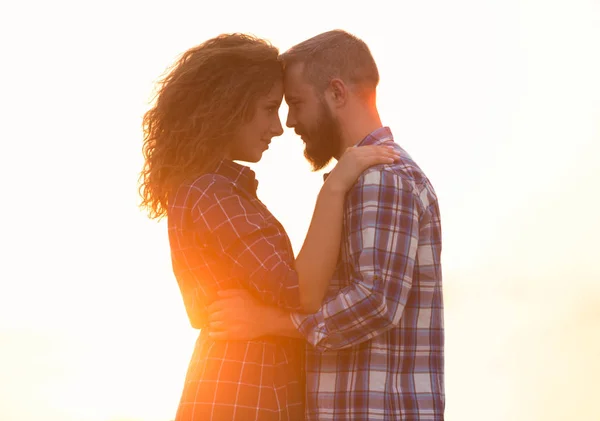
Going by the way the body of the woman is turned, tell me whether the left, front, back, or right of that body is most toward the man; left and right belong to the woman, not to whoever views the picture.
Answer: front

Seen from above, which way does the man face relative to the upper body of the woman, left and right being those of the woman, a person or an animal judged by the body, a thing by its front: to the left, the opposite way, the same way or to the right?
the opposite way

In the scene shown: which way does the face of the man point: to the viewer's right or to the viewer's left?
to the viewer's left

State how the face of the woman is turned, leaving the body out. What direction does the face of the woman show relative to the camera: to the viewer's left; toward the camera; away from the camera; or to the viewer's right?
to the viewer's right

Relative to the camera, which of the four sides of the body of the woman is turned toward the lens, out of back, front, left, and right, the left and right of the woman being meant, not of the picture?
right

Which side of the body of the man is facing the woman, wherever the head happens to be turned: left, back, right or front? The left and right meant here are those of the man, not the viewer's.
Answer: front

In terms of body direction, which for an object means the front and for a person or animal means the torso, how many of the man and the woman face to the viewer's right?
1

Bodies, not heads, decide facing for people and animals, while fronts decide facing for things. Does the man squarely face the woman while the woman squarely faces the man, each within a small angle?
yes

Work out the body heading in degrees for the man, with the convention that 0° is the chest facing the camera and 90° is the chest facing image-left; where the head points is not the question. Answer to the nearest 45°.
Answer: approximately 90°
